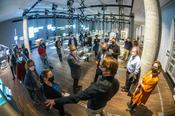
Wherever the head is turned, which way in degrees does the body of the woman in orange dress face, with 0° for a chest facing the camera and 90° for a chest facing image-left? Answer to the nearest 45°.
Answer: approximately 45°

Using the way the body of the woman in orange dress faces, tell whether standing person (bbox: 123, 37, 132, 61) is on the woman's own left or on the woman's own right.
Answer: on the woman's own right

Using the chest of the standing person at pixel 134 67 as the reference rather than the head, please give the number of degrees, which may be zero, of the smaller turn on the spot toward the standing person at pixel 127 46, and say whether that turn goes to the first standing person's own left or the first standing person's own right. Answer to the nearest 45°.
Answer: approximately 135° to the first standing person's own right

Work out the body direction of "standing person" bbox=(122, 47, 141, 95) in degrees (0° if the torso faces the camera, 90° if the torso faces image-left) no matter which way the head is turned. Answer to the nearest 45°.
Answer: approximately 45°

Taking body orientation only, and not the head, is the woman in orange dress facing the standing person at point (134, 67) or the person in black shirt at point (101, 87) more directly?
the person in black shirt
